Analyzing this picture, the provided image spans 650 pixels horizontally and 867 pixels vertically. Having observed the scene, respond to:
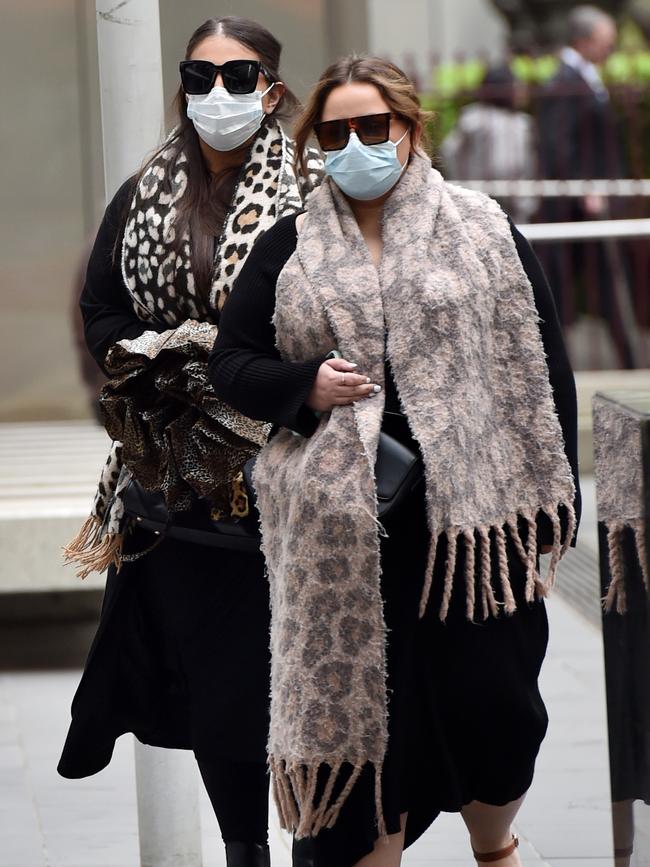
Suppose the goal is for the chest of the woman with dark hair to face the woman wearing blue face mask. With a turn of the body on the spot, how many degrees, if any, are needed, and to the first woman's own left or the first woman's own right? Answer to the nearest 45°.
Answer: approximately 45° to the first woman's own left

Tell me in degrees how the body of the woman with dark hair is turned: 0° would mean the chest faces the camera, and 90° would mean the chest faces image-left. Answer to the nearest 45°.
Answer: approximately 0°

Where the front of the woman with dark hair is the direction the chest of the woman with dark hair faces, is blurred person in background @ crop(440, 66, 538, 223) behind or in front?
behind

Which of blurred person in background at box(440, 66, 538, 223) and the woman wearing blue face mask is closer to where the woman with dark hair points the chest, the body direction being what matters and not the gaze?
the woman wearing blue face mask
